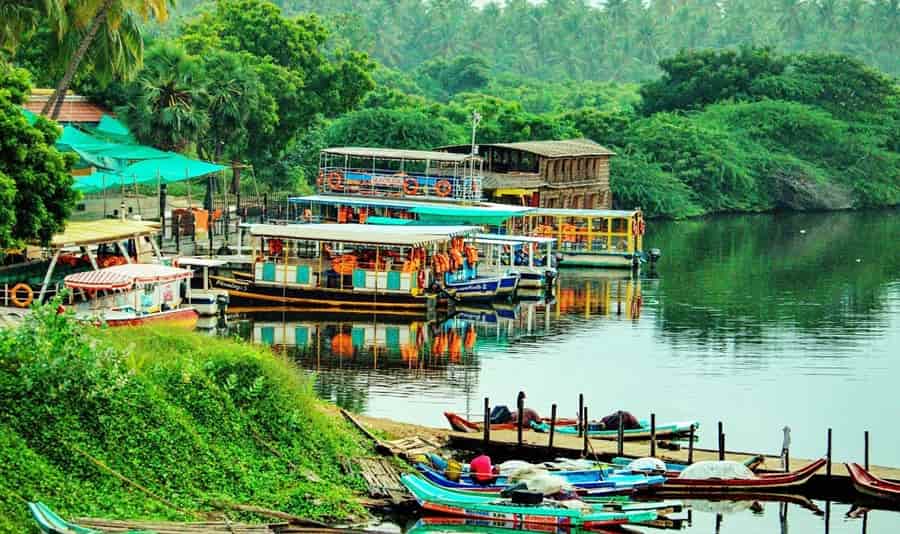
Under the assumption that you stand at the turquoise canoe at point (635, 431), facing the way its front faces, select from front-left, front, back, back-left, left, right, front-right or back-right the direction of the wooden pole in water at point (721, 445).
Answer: front-right

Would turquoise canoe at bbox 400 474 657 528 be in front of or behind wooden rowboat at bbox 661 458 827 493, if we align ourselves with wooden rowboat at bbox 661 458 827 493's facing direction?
behind

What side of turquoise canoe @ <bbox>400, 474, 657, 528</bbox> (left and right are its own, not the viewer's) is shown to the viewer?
left

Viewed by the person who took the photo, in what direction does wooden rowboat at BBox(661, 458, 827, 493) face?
facing to the right of the viewer

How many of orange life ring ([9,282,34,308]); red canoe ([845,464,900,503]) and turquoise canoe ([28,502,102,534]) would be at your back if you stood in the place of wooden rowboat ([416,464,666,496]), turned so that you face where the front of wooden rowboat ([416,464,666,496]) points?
1

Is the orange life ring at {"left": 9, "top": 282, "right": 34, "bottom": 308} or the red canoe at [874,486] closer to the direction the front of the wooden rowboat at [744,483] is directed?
the red canoe

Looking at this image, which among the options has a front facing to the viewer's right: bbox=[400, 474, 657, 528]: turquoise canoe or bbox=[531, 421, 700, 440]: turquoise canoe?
bbox=[531, 421, 700, 440]: turquoise canoe

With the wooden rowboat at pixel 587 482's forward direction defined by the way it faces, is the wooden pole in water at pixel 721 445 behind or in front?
behind

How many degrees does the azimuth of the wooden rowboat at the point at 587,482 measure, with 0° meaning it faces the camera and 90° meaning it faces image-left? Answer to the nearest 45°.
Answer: approximately 90°

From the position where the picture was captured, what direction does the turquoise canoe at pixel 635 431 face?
facing to the right of the viewer
